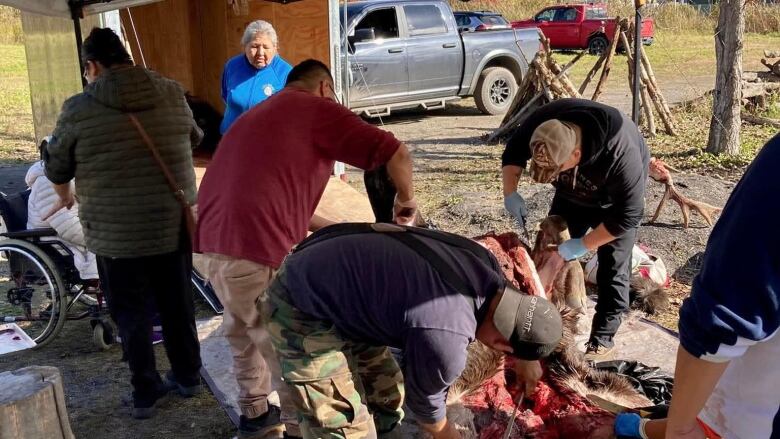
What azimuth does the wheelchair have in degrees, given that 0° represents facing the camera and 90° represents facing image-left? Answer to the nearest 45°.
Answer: approximately 270°

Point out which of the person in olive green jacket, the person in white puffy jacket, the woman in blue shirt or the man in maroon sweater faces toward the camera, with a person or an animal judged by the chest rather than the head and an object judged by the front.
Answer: the woman in blue shirt

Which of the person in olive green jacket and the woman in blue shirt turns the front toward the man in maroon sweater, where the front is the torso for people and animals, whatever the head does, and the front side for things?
the woman in blue shirt

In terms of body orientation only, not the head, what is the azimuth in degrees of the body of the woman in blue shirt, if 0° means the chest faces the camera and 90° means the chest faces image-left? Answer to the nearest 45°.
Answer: approximately 0°

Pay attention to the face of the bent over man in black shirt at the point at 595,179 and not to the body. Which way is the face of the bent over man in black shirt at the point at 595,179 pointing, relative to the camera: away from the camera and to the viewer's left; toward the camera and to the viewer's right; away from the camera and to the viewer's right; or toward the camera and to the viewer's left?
toward the camera and to the viewer's left

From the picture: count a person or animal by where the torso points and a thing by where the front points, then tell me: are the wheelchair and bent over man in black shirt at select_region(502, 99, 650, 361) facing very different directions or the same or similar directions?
very different directions

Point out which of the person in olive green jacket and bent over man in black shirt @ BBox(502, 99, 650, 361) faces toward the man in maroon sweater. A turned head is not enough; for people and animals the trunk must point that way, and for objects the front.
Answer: the bent over man in black shirt

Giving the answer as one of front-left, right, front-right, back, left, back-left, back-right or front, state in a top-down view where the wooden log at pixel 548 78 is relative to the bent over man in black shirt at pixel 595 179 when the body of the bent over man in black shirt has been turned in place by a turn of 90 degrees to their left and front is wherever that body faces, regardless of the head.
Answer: back-left

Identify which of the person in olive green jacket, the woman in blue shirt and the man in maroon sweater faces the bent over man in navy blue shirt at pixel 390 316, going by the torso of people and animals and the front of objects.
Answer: the woman in blue shirt

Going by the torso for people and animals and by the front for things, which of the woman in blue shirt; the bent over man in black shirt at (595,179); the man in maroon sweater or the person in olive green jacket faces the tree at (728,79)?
the man in maroon sweater

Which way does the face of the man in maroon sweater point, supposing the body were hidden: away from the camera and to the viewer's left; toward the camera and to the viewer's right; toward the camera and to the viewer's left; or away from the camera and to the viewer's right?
away from the camera and to the viewer's right

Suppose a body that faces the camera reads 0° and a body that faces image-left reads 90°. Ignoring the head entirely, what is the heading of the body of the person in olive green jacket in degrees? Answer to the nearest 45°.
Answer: approximately 135°
